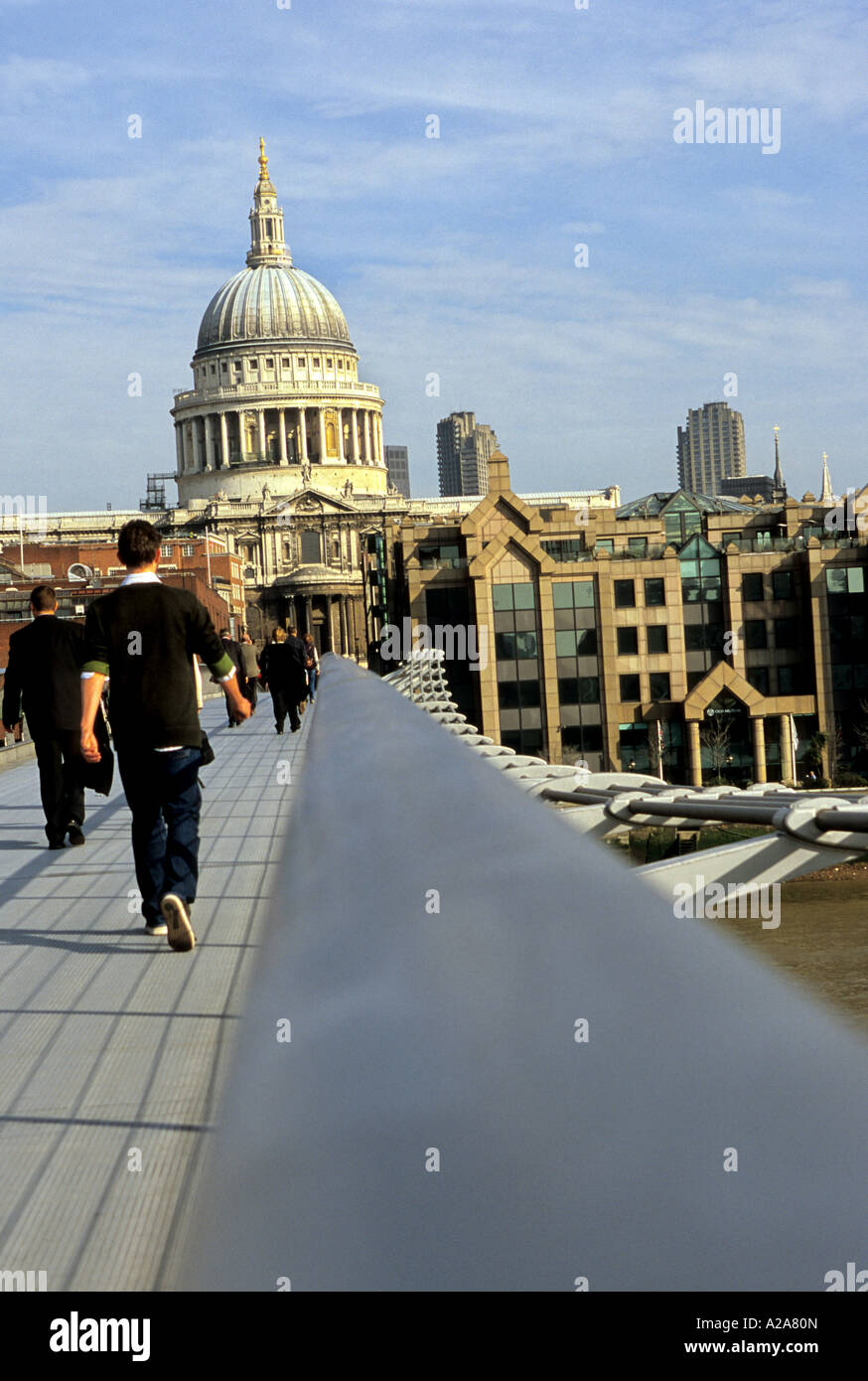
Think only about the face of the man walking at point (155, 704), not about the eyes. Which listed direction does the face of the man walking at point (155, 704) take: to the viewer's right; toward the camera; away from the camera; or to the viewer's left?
away from the camera

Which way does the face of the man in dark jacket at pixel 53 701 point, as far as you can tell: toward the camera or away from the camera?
away from the camera

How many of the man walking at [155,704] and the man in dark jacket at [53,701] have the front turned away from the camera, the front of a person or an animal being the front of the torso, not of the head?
2

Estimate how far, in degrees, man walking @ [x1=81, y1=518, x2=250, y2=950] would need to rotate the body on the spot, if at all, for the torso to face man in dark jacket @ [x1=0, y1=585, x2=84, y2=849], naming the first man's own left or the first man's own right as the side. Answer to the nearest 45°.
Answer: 0° — they already face them

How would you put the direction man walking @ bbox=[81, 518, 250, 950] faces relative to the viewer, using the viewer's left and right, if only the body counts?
facing away from the viewer

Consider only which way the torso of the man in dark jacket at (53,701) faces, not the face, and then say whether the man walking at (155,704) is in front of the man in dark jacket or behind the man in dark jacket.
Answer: behind

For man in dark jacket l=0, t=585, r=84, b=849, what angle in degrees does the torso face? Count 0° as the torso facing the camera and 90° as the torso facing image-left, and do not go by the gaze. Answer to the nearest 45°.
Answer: approximately 180°
